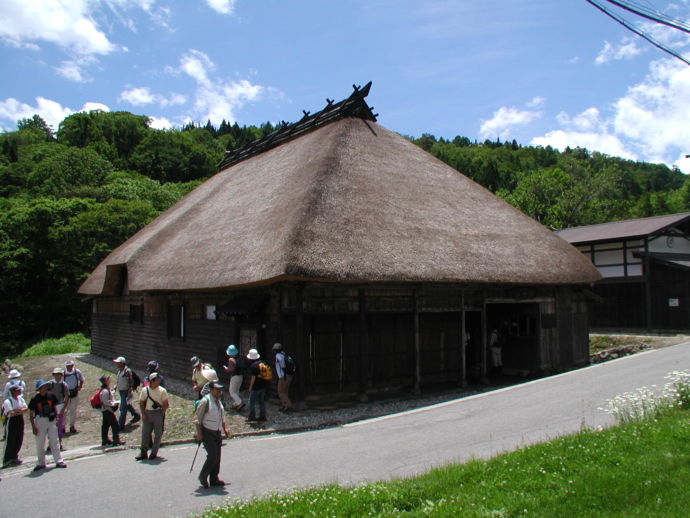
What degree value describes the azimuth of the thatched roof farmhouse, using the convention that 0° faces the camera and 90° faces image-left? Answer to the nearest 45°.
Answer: approximately 315°

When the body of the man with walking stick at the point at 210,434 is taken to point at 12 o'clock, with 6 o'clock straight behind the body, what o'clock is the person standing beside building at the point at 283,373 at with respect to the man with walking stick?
The person standing beside building is roughly at 8 o'clock from the man with walking stick.

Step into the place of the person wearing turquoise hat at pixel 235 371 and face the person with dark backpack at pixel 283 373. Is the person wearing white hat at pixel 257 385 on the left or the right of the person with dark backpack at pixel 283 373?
right

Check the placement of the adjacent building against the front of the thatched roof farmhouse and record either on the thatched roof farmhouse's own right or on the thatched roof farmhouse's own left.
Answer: on the thatched roof farmhouse's own left

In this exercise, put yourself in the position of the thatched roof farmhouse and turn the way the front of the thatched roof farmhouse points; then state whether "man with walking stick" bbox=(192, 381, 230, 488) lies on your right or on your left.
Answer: on your right

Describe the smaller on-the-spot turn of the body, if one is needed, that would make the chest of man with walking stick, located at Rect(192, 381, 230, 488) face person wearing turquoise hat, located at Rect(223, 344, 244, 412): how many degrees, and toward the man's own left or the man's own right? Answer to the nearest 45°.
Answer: approximately 135° to the man's own left

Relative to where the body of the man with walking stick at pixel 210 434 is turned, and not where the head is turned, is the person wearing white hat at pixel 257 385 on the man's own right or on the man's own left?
on the man's own left

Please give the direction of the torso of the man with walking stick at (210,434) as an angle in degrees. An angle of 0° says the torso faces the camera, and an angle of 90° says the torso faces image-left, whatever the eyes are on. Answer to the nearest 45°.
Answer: approximately 315°

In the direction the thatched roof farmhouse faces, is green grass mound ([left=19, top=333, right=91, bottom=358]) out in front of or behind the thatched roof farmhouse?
behind
